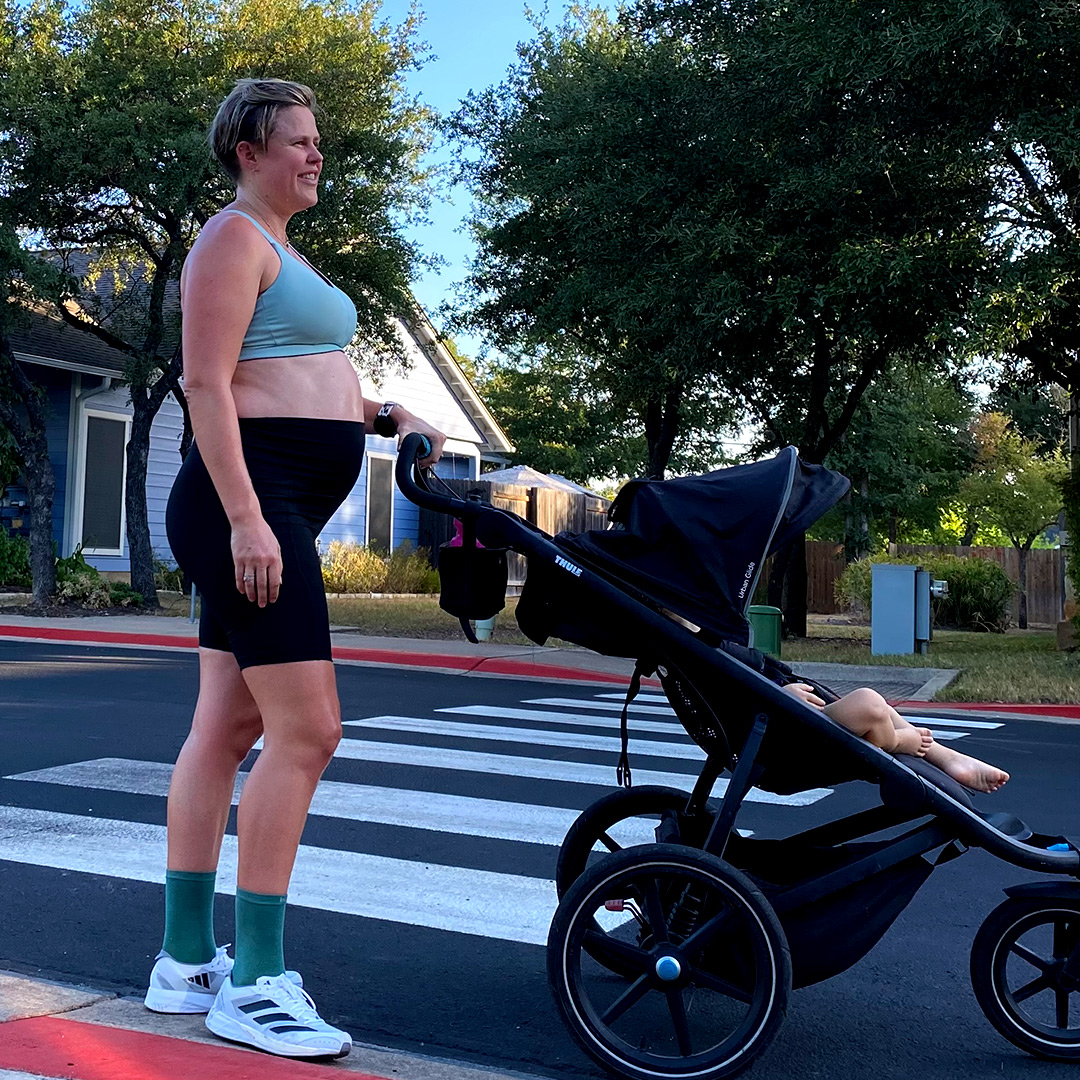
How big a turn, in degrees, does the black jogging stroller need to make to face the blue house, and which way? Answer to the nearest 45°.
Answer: approximately 135° to its left

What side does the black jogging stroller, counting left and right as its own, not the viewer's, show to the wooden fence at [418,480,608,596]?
left

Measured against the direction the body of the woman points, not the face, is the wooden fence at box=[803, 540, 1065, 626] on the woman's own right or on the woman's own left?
on the woman's own left

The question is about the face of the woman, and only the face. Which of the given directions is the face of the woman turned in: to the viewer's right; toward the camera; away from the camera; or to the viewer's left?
to the viewer's right

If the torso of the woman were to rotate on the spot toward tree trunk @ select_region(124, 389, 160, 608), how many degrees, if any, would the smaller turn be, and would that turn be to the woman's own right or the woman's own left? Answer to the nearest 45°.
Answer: approximately 90° to the woman's own left

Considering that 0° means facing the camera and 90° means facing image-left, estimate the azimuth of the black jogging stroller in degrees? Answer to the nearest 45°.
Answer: approximately 270°

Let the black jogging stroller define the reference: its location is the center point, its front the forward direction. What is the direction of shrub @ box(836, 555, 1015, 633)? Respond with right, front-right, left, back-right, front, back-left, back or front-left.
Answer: left

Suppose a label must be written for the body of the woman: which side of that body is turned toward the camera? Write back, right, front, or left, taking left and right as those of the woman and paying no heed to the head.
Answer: right

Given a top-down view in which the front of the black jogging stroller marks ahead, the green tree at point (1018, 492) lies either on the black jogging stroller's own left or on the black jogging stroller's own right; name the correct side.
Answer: on the black jogging stroller's own left
